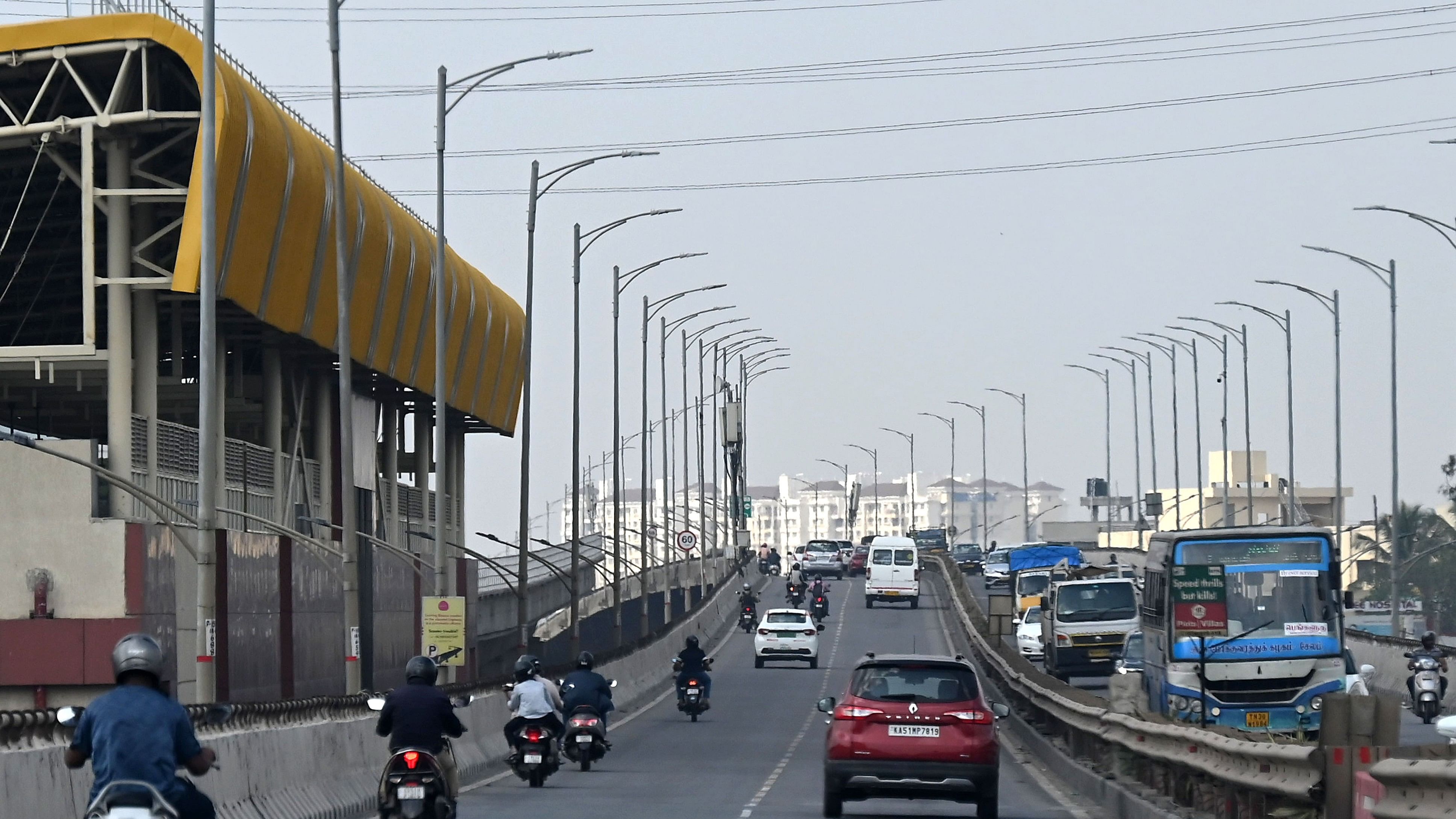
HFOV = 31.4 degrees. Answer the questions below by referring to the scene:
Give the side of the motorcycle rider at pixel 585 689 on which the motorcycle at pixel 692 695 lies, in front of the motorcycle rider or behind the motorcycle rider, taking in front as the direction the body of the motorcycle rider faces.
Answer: in front

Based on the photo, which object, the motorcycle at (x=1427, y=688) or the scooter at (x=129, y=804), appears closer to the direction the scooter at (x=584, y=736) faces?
the motorcycle

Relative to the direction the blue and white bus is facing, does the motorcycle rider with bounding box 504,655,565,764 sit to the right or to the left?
on its right

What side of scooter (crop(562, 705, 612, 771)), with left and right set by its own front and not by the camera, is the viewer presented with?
back

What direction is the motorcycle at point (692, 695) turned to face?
away from the camera

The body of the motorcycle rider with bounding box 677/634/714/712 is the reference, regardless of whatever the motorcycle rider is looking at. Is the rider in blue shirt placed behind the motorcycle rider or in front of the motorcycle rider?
behind

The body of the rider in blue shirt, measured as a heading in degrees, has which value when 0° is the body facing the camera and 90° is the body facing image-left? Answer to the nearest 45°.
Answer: approximately 180°

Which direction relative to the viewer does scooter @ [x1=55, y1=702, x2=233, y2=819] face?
away from the camera

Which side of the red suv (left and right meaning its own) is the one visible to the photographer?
back

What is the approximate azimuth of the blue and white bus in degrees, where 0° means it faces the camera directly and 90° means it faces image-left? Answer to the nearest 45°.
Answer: approximately 0°

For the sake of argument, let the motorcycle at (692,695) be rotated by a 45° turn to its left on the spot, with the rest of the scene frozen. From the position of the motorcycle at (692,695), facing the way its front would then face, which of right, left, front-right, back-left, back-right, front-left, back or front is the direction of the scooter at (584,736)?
back-left

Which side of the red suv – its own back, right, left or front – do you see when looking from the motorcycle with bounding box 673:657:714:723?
front

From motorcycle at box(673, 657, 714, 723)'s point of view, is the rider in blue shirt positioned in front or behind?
behind

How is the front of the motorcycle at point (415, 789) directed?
away from the camera

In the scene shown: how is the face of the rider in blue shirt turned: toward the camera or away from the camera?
away from the camera
